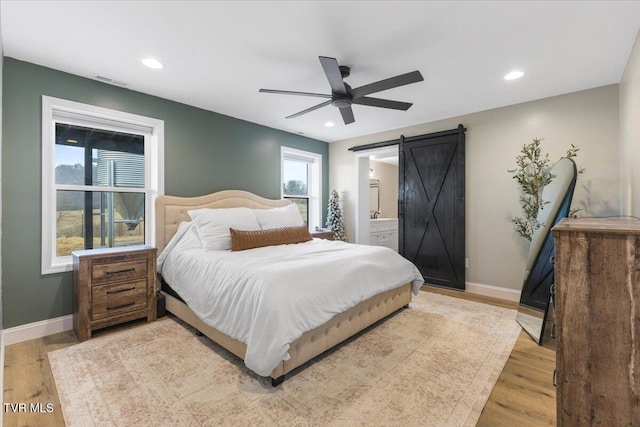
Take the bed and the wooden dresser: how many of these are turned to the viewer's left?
1

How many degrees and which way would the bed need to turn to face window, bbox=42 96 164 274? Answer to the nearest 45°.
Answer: approximately 135° to its right

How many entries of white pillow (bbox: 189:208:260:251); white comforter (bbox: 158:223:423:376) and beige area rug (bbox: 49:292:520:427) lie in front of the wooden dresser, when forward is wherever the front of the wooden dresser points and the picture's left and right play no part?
3

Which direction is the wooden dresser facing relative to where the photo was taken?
to the viewer's left

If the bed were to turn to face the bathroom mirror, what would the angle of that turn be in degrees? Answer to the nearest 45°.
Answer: approximately 90° to its left

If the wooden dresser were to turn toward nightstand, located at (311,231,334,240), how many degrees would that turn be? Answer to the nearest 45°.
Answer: approximately 45° to its right

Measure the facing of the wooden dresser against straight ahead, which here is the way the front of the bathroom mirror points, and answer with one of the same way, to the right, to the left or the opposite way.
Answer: to the right

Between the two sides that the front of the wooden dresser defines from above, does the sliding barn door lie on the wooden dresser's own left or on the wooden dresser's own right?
on the wooden dresser's own right
